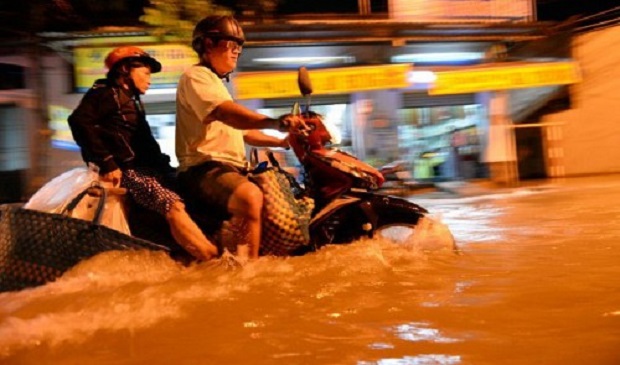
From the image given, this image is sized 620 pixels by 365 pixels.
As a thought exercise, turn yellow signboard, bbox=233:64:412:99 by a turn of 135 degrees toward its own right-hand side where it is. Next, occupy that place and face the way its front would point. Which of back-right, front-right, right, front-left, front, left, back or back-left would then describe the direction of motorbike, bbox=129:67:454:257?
back-left

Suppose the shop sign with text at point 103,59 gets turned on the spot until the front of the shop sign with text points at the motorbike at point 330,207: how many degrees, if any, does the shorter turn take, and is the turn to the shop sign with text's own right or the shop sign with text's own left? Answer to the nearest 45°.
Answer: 0° — it already faces it

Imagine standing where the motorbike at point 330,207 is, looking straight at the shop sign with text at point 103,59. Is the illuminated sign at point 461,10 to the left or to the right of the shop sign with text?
right

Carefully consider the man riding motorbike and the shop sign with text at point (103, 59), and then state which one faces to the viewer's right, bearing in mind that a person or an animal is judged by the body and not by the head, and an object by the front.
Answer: the man riding motorbike

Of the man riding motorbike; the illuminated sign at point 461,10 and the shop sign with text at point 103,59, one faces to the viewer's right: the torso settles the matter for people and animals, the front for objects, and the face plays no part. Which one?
the man riding motorbike

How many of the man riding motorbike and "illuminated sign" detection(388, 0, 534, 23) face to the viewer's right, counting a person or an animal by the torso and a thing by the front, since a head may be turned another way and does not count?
1

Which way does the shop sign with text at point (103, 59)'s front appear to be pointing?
toward the camera

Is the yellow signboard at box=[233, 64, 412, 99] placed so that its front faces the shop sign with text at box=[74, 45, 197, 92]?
no

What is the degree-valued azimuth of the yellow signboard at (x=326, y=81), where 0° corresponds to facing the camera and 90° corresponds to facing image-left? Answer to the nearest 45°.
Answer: approximately 0°

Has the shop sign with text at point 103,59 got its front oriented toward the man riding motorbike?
yes

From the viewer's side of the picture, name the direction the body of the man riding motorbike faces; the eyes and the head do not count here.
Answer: to the viewer's right

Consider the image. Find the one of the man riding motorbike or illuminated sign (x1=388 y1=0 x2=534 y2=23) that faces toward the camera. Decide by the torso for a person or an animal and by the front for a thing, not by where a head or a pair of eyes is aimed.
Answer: the illuminated sign

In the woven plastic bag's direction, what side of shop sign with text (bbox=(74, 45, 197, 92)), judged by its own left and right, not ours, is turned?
front

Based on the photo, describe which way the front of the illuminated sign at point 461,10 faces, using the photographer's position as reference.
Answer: facing the viewer

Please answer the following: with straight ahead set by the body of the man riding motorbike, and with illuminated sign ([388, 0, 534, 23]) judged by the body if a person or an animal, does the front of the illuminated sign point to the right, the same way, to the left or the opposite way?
to the right
